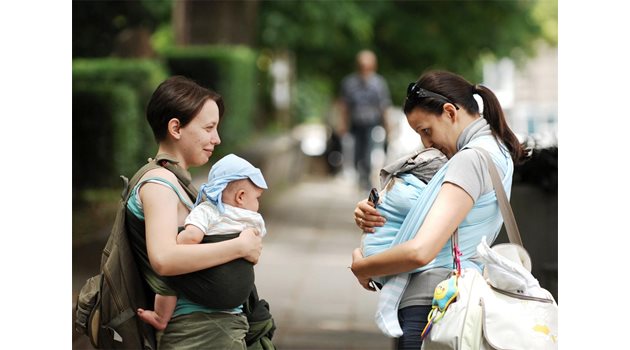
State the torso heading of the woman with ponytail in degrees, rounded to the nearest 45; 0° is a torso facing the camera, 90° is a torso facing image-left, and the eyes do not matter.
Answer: approximately 90°

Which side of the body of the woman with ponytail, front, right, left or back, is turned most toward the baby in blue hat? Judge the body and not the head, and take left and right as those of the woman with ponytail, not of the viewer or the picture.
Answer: front

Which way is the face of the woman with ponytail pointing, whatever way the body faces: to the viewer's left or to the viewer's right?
to the viewer's left
